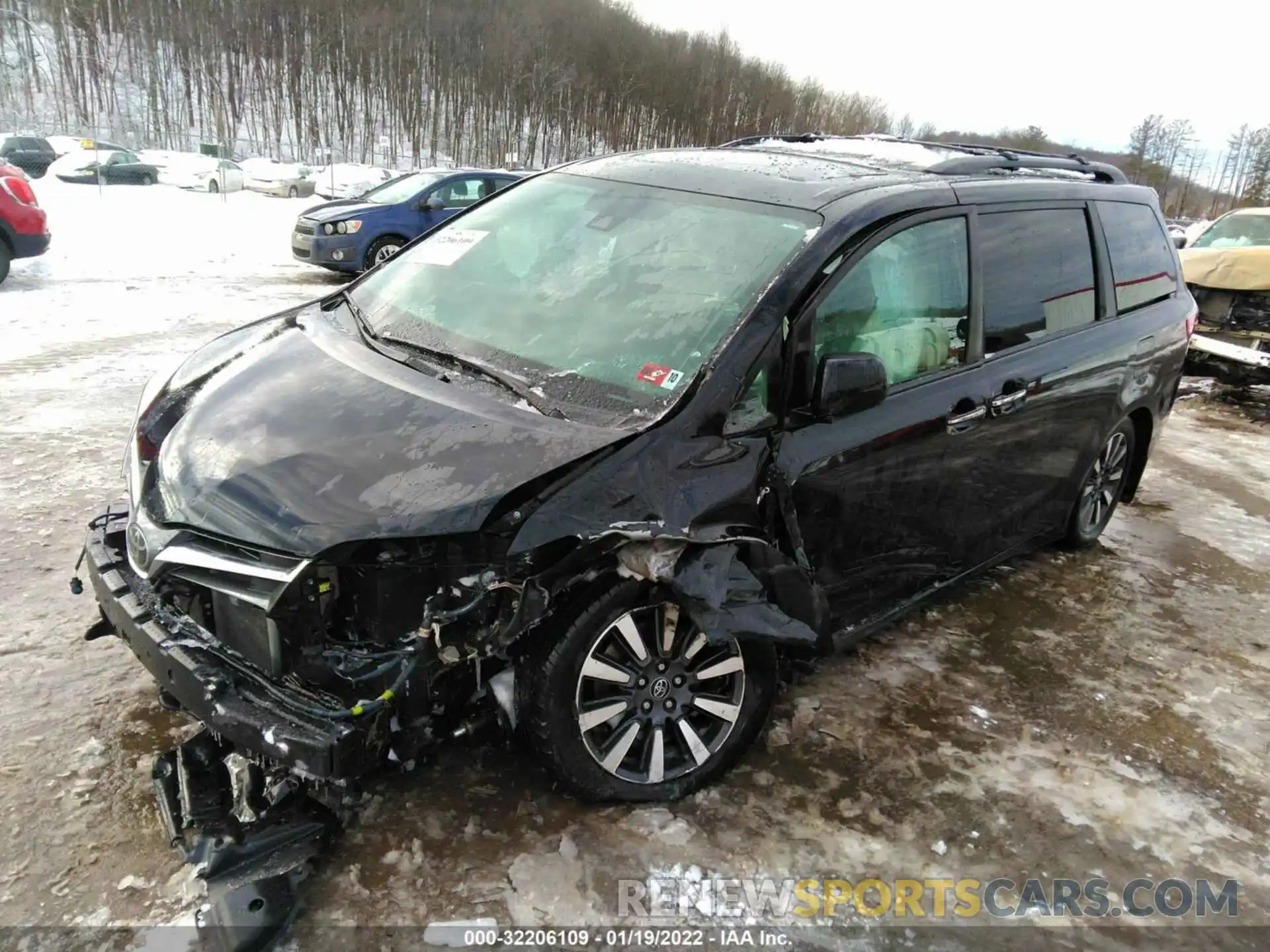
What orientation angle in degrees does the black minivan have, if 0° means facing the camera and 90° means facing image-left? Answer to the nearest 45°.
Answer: approximately 45°

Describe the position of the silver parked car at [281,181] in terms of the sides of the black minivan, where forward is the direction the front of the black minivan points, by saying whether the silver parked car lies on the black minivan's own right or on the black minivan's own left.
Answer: on the black minivan's own right

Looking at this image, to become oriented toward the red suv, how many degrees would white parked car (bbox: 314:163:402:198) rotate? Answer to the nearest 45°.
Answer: approximately 45° to its left

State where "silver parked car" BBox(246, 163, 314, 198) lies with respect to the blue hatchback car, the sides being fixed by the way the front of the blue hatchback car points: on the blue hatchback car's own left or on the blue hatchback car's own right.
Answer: on the blue hatchback car's own right

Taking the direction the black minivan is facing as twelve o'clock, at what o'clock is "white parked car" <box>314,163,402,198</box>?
The white parked car is roughly at 4 o'clock from the black minivan.

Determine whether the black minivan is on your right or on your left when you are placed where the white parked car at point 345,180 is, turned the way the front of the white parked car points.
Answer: on your left

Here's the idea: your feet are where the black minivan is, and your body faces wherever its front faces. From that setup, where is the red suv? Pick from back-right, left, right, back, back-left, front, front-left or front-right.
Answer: right

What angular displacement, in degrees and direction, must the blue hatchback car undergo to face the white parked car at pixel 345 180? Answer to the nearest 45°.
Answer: approximately 135° to its right
